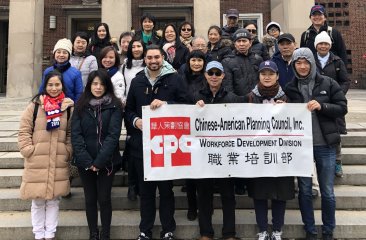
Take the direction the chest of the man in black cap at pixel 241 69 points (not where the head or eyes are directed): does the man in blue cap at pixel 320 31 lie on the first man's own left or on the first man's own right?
on the first man's own left

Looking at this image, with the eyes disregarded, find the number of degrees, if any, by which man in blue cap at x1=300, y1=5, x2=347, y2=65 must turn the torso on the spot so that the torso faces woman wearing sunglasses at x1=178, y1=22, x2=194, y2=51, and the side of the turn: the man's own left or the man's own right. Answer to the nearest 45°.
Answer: approximately 90° to the man's own right

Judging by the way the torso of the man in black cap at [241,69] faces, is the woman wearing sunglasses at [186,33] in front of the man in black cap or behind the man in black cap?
behind

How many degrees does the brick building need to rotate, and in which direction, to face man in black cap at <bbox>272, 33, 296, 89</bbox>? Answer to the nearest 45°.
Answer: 0° — it already faces them

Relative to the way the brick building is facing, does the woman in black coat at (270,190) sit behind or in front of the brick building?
in front

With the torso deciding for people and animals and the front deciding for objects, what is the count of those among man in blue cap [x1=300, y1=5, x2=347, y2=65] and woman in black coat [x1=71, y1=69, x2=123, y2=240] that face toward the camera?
2

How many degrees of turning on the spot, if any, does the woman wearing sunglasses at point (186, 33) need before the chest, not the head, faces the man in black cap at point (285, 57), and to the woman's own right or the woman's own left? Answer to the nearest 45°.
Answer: approximately 45° to the woman's own left

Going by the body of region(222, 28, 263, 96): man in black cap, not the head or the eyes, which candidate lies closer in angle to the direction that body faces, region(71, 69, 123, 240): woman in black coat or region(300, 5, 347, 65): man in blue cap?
the woman in black coat

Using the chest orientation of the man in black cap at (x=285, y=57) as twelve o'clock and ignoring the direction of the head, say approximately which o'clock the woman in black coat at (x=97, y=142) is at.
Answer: The woman in black coat is roughly at 2 o'clock from the man in black cap.

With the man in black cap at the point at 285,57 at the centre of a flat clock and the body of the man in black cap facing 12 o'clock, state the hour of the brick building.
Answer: The brick building is roughly at 5 o'clock from the man in black cap.

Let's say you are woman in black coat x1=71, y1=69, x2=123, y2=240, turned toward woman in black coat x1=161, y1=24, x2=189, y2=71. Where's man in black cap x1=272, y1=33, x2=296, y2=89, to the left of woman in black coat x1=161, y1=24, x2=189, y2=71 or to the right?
right

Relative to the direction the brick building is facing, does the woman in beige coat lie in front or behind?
in front
